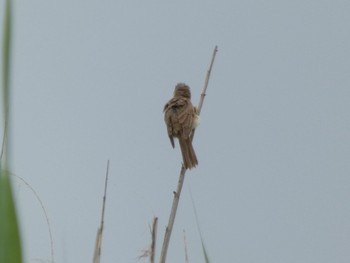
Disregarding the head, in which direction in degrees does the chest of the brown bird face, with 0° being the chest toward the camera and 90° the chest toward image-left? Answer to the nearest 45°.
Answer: approximately 180°

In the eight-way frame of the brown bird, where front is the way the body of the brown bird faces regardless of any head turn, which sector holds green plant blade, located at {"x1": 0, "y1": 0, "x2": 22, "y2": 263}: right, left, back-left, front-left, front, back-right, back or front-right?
back
